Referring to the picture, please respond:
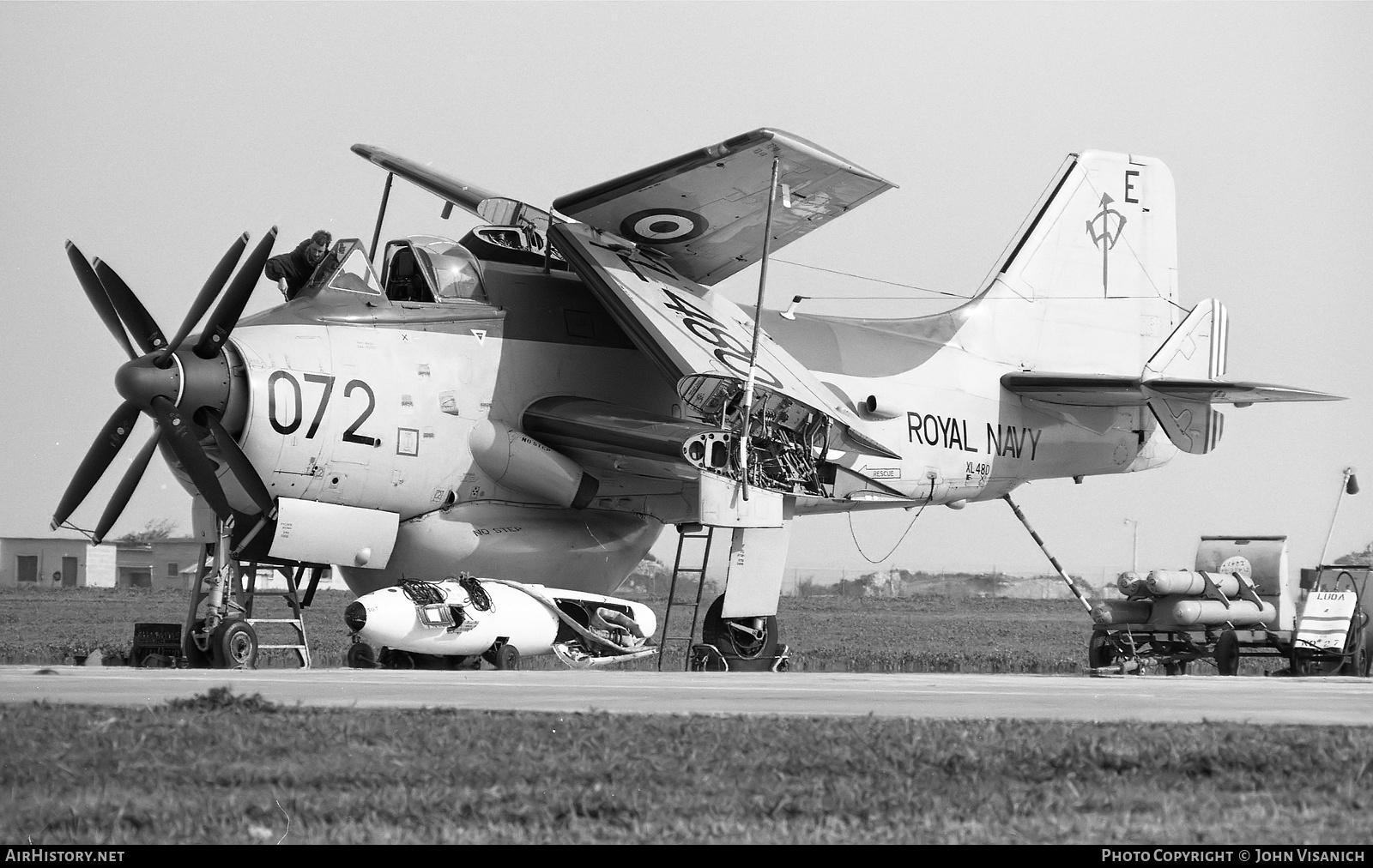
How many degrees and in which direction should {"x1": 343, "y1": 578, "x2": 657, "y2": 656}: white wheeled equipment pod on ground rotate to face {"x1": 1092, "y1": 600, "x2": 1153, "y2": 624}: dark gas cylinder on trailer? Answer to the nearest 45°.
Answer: approximately 180°

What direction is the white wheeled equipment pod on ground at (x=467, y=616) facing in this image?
to the viewer's left

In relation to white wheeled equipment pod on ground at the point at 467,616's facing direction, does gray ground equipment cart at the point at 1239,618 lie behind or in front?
behind

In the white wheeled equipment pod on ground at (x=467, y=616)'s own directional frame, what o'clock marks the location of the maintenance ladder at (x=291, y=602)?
The maintenance ladder is roughly at 1 o'clock from the white wheeled equipment pod on ground.

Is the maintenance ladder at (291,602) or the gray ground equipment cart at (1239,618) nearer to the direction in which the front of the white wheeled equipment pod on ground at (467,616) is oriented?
the maintenance ladder

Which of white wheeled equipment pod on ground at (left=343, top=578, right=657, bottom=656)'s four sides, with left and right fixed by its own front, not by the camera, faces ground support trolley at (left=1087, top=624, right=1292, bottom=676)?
back
